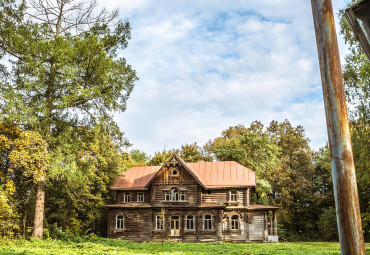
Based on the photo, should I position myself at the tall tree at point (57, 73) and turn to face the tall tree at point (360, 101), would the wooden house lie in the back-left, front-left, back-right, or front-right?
front-left

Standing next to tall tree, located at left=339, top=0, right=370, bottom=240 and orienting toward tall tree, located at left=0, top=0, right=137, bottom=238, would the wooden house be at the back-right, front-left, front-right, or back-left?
front-right

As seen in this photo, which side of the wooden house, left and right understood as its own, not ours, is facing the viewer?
front

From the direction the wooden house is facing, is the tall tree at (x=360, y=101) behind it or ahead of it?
ahead

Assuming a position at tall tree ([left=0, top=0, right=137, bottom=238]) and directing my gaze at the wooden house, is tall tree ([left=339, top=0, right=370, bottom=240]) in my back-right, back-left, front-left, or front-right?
front-right

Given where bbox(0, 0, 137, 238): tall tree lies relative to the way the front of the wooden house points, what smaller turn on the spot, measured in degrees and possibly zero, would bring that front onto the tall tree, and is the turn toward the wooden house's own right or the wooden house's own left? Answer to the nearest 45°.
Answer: approximately 45° to the wooden house's own right
